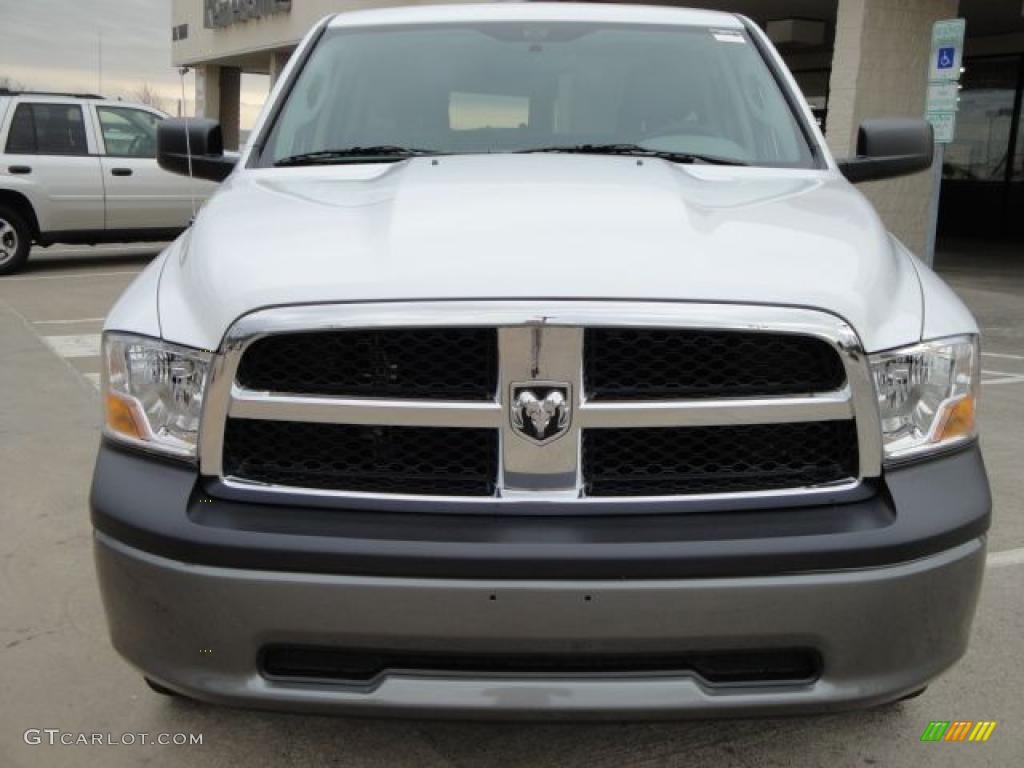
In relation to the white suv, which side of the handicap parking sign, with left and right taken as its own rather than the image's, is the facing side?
right

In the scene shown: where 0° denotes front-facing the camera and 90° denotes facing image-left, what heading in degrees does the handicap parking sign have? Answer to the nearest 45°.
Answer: approximately 0°

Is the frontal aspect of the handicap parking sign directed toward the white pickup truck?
yes

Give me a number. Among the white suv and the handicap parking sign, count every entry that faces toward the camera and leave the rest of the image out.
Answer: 1

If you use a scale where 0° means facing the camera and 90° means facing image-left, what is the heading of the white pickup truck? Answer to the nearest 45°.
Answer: approximately 0°

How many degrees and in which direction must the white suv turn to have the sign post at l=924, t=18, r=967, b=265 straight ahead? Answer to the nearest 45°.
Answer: approximately 45° to its right

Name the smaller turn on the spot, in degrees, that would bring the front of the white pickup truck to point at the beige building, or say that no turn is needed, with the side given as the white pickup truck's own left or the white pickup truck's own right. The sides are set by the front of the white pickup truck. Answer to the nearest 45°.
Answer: approximately 180°

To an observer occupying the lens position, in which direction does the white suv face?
facing to the right of the viewer
